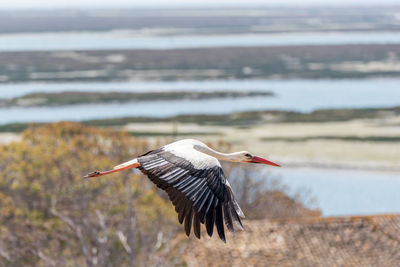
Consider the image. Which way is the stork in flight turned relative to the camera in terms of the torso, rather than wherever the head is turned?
to the viewer's right
